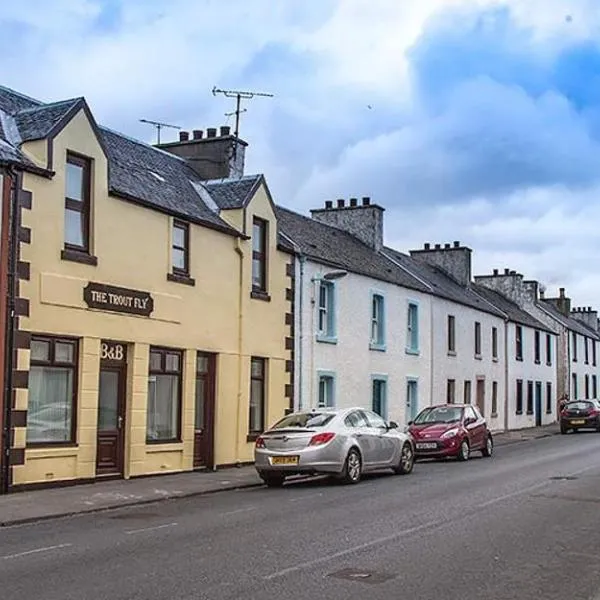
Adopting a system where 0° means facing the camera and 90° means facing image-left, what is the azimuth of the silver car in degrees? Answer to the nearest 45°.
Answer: approximately 225°

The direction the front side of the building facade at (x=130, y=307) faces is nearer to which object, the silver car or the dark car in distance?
the silver car

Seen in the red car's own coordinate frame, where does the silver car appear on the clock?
The silver car is roughly at 11 o'clock from the red car.

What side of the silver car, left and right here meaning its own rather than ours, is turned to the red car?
front

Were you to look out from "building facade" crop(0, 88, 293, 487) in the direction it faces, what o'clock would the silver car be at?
The silver car is roughly at 11 o'clock from the building facade.

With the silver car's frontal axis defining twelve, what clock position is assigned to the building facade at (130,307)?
The building facade is roughly at 8 o'clock from the silver car.

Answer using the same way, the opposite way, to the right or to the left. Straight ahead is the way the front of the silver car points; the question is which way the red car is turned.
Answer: the opposite way

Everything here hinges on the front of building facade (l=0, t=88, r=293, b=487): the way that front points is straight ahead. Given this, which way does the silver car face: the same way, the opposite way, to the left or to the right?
to the left
